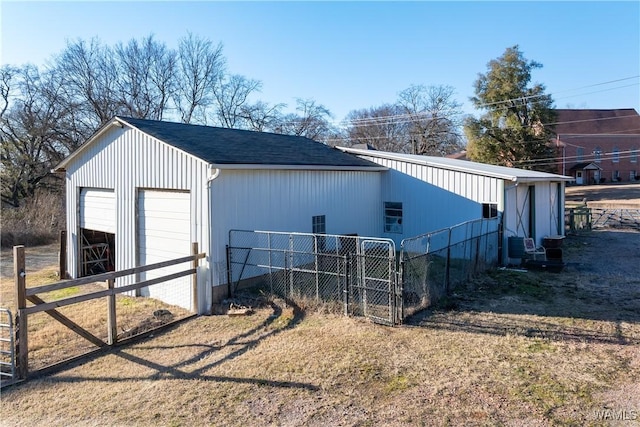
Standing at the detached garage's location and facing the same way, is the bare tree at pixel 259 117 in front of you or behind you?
behind

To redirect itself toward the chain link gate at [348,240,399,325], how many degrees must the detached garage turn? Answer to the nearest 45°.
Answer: approximately 90° to its left

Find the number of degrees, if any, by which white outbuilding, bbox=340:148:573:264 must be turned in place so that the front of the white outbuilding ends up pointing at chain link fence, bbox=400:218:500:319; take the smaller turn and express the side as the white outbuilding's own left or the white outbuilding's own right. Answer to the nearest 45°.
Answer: approximately 45° to the white outbuilding's own right

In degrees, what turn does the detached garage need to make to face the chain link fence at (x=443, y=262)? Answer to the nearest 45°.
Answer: approximately 135° to its left

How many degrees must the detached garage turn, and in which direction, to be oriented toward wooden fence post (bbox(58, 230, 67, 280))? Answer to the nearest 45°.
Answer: approximately 90° to its right

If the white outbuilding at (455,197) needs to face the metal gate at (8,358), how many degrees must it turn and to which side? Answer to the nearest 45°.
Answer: approximately 90° to its right

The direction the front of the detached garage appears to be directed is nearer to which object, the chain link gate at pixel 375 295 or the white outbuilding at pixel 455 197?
the chain link gate

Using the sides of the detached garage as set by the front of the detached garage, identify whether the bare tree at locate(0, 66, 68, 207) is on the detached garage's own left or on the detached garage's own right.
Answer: on the detached garage's own right

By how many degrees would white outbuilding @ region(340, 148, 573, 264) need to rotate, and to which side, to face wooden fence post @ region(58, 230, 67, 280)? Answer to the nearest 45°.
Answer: approximately 135° to its right
